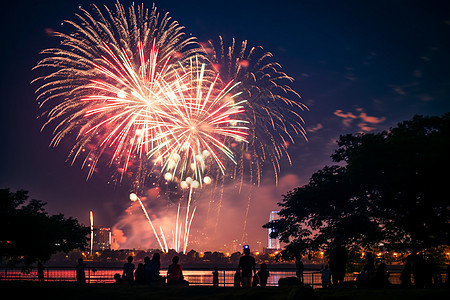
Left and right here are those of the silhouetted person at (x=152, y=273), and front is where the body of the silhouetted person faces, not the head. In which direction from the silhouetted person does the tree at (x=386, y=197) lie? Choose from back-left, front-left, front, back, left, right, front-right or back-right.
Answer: front-right

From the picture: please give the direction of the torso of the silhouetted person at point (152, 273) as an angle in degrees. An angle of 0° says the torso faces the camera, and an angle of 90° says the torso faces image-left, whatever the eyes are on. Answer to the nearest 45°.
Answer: approximately 180°

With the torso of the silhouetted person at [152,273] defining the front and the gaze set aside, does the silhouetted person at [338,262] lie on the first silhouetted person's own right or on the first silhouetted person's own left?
on the first silhouetted person's own right

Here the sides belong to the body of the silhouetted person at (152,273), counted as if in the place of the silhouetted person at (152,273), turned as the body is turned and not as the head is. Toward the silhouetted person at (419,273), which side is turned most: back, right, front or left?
right

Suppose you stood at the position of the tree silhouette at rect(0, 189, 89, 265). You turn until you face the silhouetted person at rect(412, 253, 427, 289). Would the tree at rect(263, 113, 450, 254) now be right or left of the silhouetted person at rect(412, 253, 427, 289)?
left

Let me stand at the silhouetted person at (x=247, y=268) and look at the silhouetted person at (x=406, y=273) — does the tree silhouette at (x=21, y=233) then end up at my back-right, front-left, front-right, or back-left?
back-left

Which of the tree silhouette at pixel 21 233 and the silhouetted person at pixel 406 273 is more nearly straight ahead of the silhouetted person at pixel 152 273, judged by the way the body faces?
the tree silhouette

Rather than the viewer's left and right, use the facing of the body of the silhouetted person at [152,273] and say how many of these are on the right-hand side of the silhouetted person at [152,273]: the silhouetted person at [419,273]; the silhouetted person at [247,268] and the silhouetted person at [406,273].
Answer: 3
